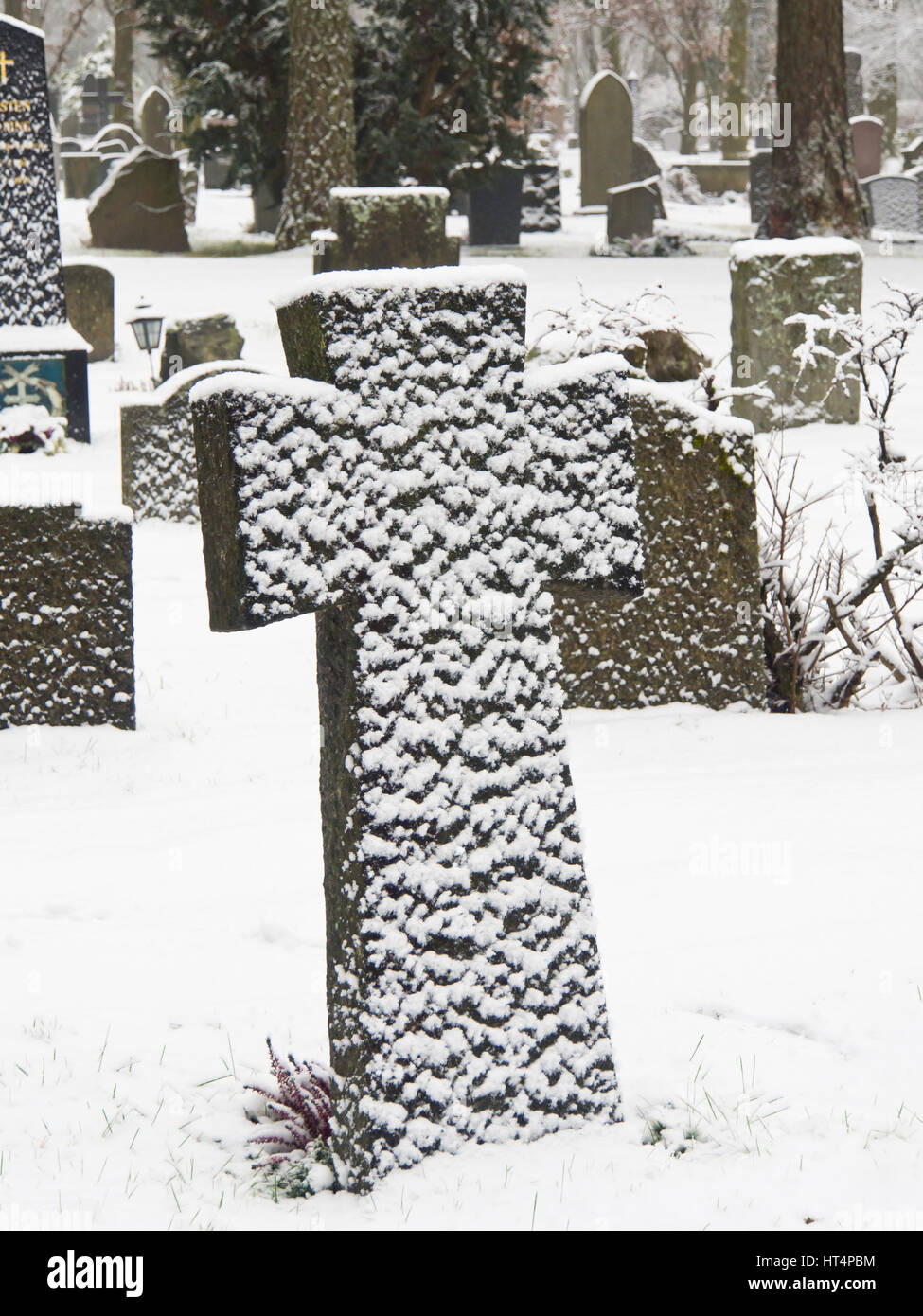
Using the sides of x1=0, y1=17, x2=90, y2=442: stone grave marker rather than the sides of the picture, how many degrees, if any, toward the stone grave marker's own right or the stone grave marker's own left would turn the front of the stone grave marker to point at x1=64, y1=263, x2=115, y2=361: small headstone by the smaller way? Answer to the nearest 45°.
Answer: approximately 180°

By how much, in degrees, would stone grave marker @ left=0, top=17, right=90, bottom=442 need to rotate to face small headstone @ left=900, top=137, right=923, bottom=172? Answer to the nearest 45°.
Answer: approximately 135° to its left

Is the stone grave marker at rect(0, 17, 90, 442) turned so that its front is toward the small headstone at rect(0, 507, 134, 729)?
yes

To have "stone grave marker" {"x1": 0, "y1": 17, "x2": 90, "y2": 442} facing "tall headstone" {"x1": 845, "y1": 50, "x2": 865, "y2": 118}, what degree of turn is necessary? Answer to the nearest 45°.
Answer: approximately 135° to its left

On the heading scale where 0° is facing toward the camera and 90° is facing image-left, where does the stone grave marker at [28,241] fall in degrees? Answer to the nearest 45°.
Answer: approximately 0°

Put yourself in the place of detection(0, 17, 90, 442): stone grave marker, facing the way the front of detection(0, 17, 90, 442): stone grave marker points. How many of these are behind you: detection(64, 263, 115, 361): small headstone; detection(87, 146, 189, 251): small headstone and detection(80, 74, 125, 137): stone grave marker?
3

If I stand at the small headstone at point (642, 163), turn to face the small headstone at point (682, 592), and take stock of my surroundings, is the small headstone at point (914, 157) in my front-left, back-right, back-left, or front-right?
back-left

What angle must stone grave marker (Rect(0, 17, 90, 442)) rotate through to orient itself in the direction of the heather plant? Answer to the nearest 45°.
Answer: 0° — it already faces it

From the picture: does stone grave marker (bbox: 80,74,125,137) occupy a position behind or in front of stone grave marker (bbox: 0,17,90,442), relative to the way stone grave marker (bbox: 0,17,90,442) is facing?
behind
